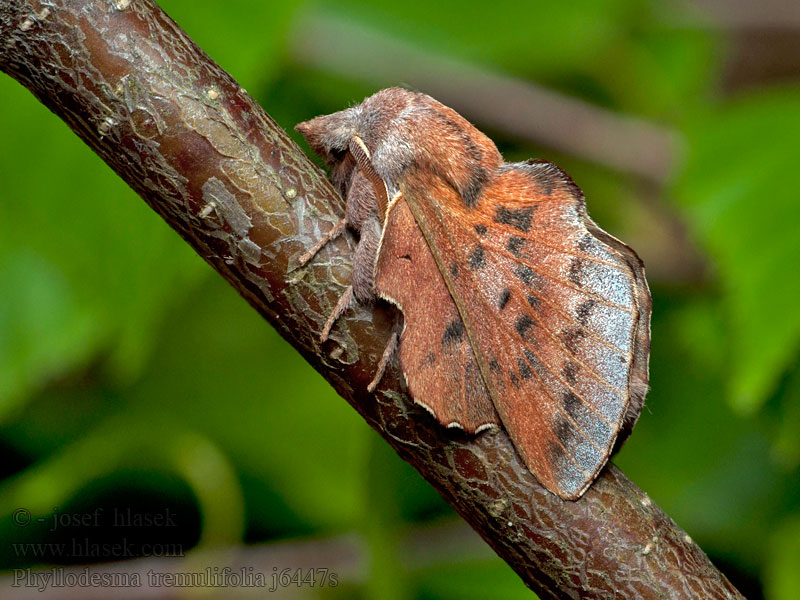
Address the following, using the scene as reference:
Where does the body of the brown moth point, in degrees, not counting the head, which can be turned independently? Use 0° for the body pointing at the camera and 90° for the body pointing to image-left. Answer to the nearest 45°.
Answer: approximately 90°

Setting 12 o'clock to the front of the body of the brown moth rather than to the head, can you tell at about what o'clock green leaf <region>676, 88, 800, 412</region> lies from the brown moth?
The green leaf is roughly at 4 o'clock from the brown moth.
